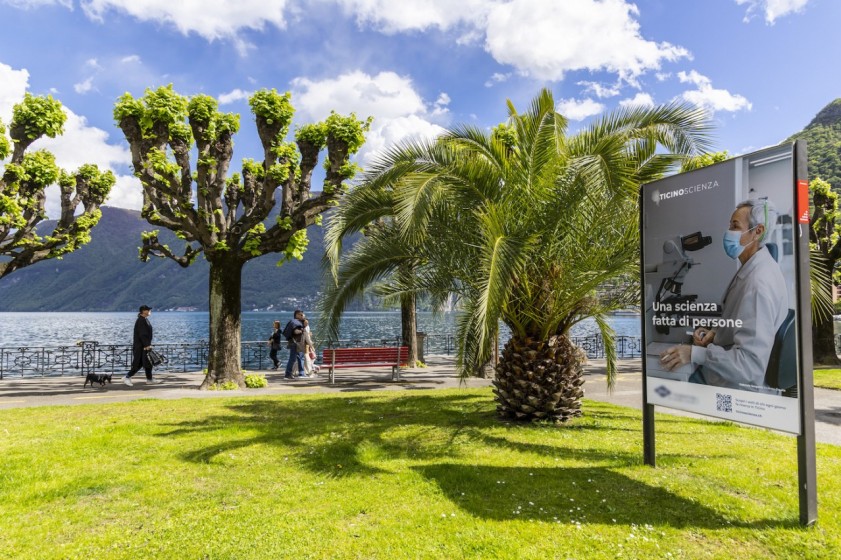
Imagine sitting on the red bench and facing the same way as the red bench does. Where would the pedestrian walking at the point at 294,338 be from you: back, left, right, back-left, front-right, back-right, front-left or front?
front-left

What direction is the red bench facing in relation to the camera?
away from the camera
